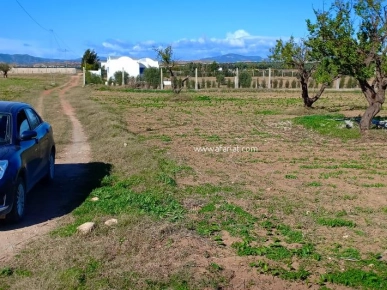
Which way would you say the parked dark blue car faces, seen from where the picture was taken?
facing the viewer and to the left of the viewer

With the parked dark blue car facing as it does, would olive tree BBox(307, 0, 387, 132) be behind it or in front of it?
behind

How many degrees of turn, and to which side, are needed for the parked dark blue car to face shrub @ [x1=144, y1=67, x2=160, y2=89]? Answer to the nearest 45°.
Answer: approximately 135° to its right

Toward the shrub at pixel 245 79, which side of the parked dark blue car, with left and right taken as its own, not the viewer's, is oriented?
back
